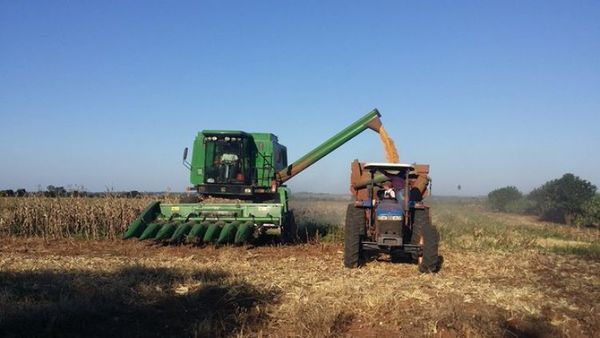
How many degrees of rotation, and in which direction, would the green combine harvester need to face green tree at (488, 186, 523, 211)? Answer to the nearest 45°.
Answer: approximately 180°

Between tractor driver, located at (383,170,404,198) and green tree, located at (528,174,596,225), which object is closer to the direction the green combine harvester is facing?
the tractor driver

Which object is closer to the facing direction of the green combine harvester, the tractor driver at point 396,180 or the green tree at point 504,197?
the tractor driver

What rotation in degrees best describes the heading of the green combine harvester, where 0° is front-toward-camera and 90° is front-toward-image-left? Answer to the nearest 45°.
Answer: approximately 45°

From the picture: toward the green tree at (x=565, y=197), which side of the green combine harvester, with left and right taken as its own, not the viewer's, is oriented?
back

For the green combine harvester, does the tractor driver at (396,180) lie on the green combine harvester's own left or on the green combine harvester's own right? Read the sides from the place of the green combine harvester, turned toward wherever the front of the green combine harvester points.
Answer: on the green combine harvester's own left
